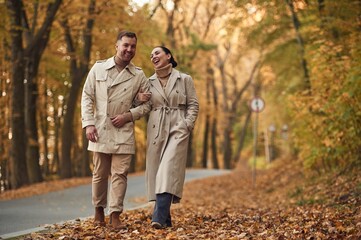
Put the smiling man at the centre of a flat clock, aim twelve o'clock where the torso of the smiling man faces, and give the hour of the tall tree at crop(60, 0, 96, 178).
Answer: The tall tree is roughly at 6 o'clock from the smiling man.

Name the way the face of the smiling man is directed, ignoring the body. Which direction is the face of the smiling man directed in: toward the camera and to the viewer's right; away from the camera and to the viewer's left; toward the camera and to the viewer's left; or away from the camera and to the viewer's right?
toward the camera and to the viewer's right

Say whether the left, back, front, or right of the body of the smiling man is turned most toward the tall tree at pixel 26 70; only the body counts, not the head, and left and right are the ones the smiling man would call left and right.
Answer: back

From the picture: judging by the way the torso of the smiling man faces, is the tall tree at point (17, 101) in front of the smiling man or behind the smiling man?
behind

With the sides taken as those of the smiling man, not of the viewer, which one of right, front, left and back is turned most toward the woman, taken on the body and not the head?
left

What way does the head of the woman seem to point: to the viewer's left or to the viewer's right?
to the viewer's left

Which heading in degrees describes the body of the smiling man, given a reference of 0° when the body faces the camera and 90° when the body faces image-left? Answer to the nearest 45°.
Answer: approximately 0°
